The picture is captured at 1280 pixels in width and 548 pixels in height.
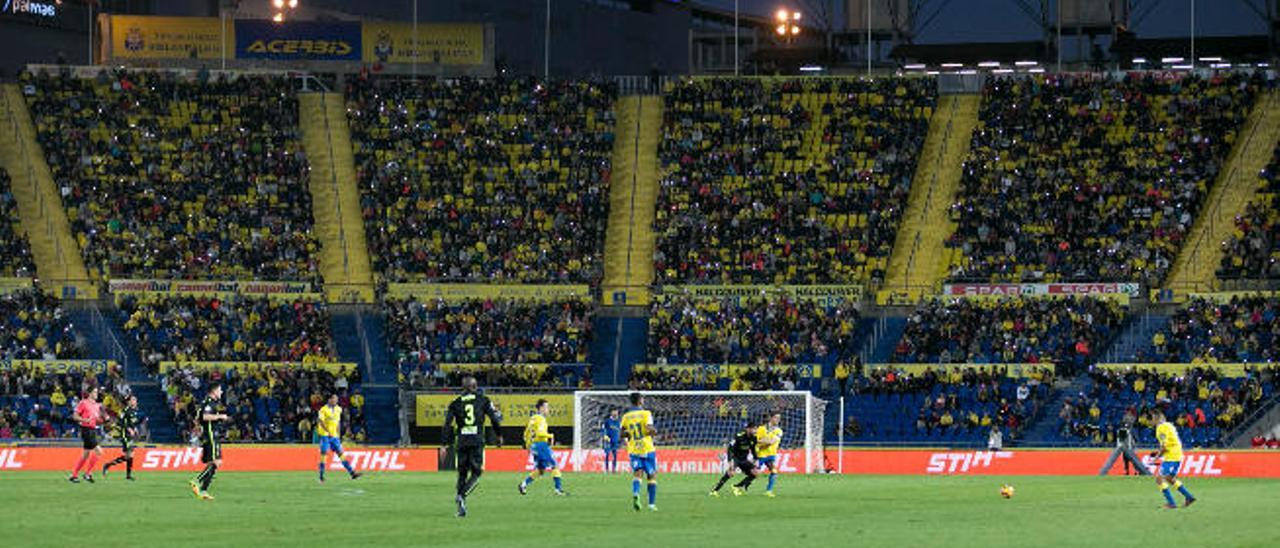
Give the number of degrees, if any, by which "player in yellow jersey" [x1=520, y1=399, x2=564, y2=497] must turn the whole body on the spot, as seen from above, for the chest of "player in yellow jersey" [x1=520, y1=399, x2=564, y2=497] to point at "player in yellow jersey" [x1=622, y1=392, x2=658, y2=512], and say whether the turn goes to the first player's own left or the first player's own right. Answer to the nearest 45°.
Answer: approximately 90° to the first player's own right

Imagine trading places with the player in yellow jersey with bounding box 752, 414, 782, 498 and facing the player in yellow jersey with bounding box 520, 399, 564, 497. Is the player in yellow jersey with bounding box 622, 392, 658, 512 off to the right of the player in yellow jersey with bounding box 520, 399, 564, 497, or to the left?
left

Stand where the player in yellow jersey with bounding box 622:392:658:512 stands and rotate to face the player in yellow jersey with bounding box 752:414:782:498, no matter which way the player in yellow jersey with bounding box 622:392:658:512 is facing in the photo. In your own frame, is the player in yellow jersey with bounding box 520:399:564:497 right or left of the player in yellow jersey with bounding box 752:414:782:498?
left

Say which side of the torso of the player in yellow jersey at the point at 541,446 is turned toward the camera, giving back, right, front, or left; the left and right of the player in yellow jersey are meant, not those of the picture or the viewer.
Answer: right

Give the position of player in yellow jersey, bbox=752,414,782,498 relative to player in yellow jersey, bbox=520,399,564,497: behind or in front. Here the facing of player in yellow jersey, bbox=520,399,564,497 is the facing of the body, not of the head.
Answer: in front
